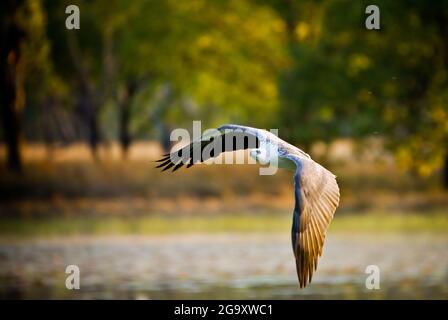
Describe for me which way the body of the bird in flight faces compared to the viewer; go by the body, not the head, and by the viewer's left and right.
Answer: facing the viewer and to the left of the viewer

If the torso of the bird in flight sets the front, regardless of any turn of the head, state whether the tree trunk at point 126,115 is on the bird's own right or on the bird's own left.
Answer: on the bird's own right

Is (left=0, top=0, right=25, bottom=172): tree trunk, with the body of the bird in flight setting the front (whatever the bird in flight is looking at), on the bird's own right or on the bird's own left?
on the bird's own right
